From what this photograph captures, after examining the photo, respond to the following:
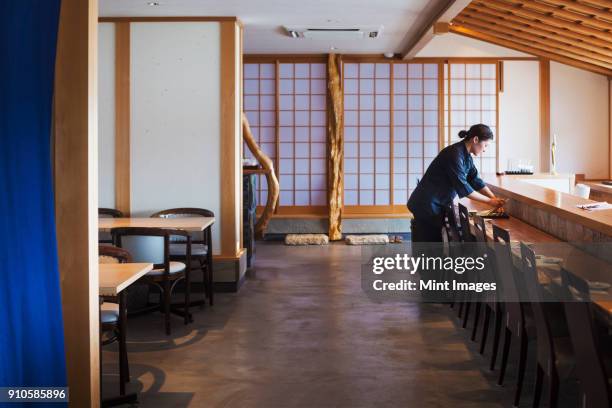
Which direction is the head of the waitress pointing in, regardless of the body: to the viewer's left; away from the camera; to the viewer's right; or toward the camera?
to the viewer's right

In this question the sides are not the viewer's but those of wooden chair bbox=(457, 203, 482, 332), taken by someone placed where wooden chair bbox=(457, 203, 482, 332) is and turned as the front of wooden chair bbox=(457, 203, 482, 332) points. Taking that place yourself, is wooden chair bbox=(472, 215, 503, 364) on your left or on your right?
on your right

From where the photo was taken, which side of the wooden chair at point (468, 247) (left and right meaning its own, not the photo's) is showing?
right

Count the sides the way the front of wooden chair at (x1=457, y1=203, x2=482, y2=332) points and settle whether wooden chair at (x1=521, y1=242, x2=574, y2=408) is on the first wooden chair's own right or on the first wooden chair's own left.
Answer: on the first wooden chair's own right

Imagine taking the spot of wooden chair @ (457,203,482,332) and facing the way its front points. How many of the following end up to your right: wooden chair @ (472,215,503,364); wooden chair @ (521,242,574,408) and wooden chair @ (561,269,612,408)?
3

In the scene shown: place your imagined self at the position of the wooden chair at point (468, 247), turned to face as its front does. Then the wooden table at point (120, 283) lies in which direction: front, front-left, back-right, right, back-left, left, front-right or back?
back-right

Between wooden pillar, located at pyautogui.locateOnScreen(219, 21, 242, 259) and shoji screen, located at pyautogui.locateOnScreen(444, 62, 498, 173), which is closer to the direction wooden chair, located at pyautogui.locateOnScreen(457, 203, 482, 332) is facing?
the shoji screen

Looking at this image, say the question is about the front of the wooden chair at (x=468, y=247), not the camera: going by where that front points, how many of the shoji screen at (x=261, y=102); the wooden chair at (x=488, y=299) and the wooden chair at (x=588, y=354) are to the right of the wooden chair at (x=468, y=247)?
2

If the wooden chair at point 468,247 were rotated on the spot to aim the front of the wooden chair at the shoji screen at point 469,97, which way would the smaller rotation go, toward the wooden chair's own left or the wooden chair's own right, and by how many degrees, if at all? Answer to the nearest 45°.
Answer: approximately 90° to the wooden chair's own left

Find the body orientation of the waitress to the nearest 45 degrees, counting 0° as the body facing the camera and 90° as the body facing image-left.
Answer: approximately 270°
